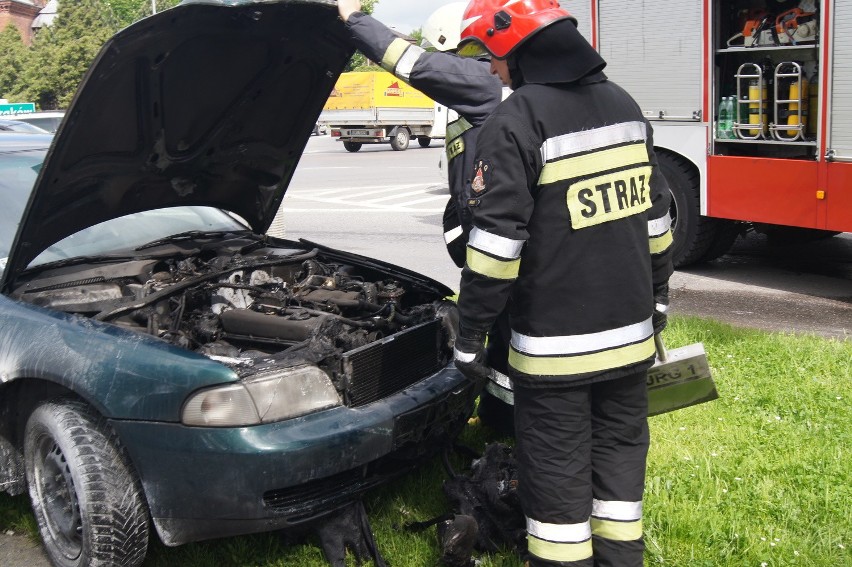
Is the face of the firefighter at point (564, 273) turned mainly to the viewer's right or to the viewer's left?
to the viewer's left

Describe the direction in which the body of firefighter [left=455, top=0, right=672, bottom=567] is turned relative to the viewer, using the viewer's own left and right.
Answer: facing away from the viewer and to the left of the viewer

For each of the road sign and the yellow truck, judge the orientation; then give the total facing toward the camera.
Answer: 1

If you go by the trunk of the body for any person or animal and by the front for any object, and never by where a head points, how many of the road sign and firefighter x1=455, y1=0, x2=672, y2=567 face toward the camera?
1

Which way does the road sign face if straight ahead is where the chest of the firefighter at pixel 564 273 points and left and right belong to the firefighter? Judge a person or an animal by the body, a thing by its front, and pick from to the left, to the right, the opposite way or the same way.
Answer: the opposite way

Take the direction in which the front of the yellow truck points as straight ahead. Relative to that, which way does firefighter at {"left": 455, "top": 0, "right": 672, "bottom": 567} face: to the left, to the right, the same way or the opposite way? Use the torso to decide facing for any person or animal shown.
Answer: to the left

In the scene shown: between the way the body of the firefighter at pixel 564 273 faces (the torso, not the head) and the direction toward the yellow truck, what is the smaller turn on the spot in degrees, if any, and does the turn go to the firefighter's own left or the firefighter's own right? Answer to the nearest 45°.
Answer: approximately 45° to the firefighter's own right

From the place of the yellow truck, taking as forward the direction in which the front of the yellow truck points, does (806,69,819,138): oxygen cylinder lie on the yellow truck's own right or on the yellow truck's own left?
on the yellow truck's own right

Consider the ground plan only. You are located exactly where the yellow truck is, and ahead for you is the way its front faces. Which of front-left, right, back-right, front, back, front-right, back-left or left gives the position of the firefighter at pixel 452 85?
back-right

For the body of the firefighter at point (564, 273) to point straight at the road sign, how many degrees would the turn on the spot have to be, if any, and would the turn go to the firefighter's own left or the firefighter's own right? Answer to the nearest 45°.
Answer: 0° — they already face it

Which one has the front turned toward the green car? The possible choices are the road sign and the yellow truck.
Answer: the road sign

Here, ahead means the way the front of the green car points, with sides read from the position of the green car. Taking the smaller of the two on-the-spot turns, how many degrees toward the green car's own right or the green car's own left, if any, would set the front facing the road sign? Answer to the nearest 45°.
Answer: approximately 135° to the green car's own left

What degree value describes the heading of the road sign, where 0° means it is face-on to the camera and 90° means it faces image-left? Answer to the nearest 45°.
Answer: approximately 0°
